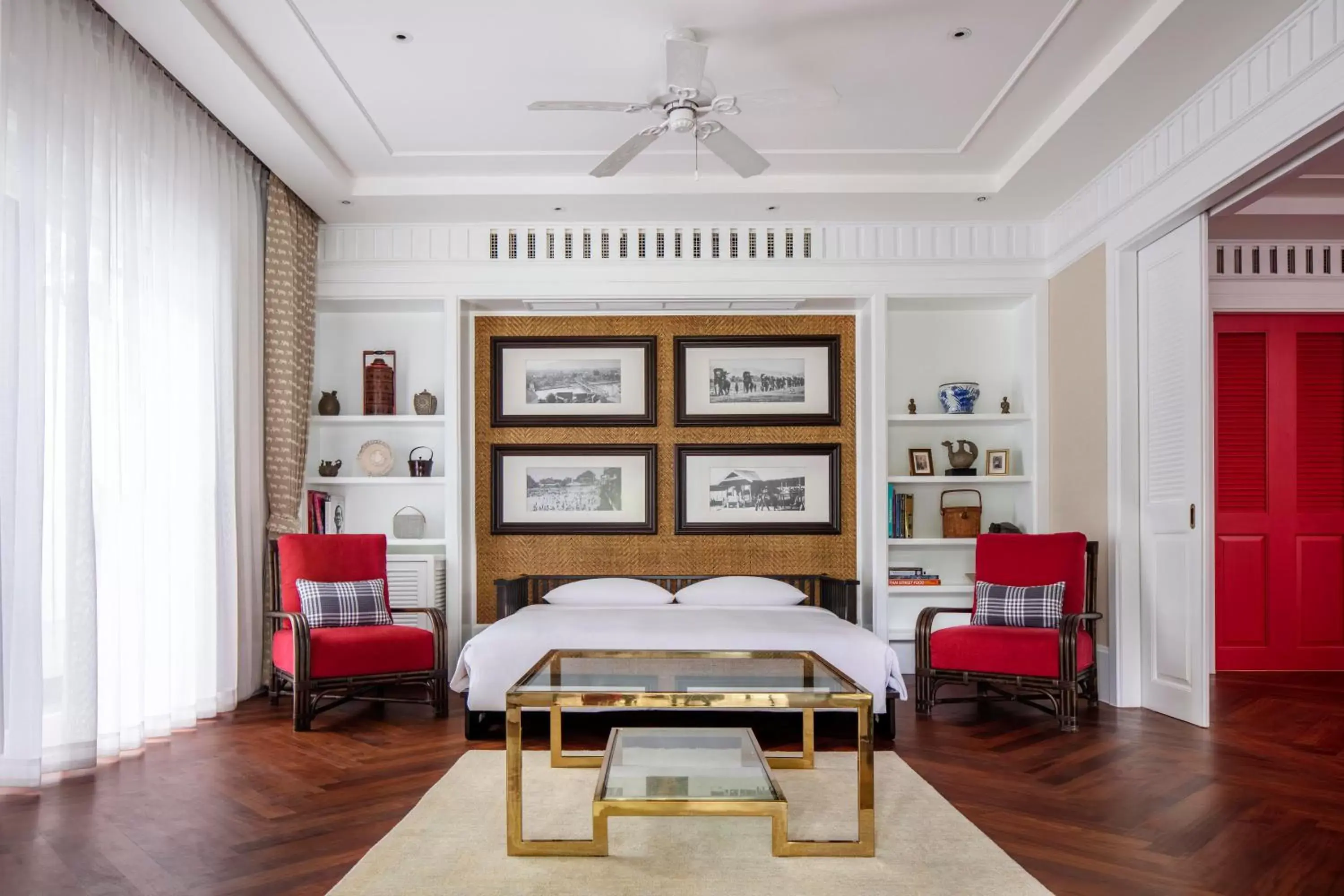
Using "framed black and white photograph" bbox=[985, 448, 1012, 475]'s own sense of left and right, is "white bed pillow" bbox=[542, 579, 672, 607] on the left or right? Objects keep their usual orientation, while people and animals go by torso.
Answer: on its right

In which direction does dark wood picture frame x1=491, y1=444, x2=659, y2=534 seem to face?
toward the camera

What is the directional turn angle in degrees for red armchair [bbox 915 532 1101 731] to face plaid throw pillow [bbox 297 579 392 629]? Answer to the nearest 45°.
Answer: approximately 45° to its right

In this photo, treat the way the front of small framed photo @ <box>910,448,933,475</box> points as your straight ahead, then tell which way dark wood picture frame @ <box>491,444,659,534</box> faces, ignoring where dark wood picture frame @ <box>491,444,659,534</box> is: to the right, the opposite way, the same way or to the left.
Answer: the same way

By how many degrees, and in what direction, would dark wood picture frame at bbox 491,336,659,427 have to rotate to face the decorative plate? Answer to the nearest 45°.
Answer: approximately 90° to its right

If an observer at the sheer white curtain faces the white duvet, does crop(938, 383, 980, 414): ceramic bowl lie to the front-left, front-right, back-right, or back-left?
front-left

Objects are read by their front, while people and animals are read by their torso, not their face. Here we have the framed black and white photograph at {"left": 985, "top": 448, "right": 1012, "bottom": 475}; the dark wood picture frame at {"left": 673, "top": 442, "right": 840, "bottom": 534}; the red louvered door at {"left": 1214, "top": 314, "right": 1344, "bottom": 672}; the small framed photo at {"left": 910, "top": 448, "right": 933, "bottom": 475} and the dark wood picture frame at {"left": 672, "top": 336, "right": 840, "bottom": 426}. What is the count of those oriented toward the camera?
5

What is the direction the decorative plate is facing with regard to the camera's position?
facing the viewer

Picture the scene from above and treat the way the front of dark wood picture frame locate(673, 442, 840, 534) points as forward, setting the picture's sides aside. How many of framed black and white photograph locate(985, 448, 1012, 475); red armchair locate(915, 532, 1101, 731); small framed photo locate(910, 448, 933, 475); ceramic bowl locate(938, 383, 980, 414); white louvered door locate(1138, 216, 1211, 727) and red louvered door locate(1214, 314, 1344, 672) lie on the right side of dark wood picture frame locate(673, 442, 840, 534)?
0

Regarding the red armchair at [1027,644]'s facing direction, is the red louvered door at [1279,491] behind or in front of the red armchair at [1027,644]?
behind

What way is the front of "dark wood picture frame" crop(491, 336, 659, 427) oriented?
toward the camera

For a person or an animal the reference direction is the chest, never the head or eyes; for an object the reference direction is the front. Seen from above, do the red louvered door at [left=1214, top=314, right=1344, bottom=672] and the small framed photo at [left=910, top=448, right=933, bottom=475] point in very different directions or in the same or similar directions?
same or similar directions

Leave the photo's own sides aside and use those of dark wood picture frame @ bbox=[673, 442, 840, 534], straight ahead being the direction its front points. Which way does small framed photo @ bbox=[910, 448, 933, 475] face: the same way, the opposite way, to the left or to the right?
the same way

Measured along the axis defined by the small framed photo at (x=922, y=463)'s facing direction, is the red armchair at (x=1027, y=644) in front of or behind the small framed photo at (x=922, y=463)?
in front
